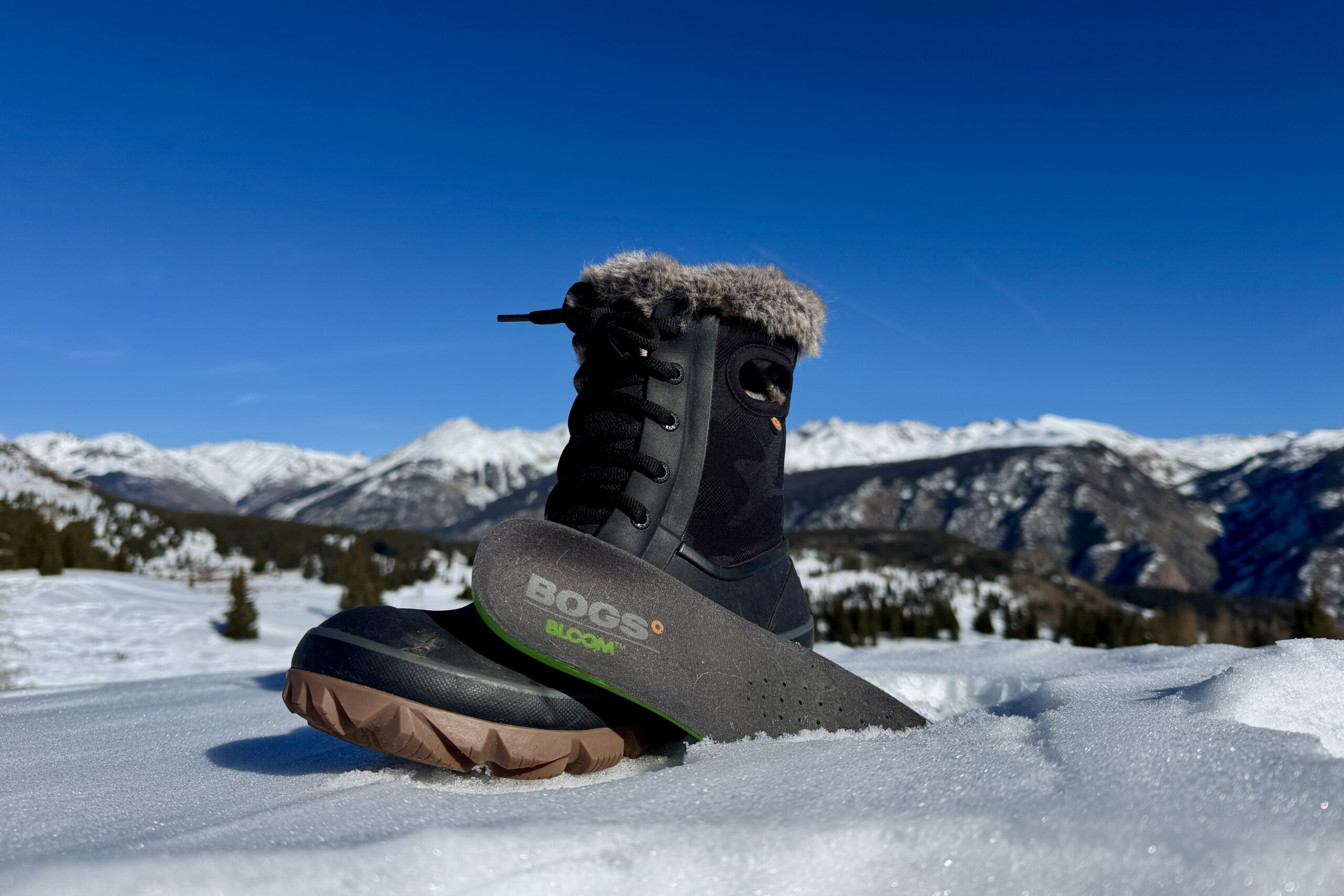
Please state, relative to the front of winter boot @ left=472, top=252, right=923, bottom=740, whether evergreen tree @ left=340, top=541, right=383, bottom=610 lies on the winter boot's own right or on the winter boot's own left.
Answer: on the winter boot's own right

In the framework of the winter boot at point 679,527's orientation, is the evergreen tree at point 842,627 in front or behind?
behind

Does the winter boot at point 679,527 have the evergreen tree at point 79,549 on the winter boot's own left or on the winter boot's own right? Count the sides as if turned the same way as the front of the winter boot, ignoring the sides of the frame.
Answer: on the winter boot's own right

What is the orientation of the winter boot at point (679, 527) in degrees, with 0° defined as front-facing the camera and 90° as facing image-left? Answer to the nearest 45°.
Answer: approximately 45°

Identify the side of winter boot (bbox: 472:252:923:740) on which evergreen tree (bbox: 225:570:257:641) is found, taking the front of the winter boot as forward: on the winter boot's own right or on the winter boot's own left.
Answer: on the winter boot's own right
